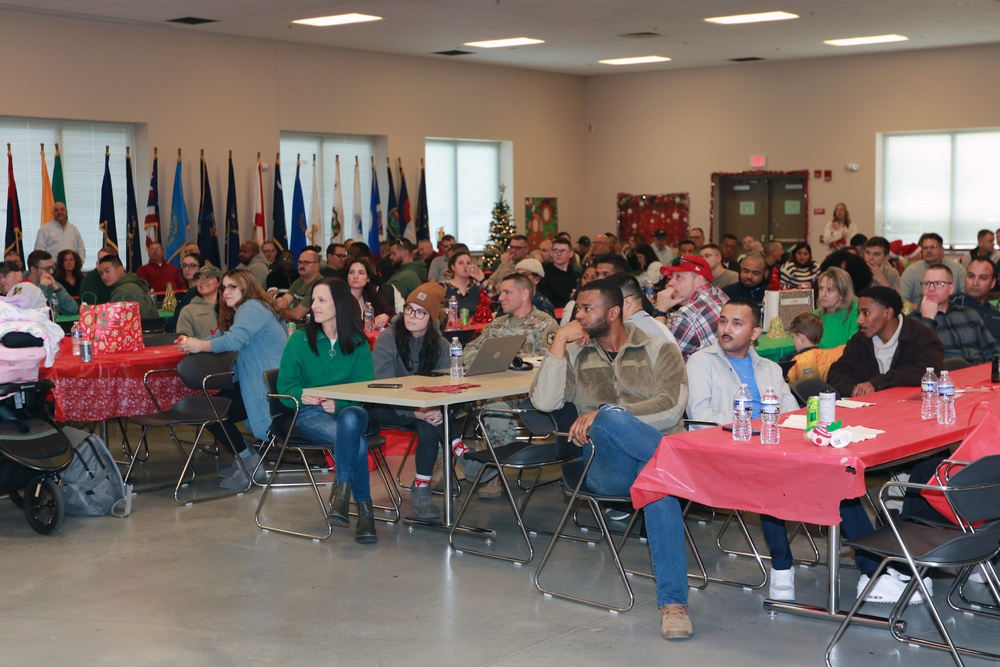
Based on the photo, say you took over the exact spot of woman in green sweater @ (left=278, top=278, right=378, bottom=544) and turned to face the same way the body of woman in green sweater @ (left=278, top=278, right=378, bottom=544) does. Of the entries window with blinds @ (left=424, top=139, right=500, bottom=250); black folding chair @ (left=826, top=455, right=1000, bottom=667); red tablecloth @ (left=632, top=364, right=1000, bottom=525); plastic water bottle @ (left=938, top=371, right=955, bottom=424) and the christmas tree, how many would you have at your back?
2

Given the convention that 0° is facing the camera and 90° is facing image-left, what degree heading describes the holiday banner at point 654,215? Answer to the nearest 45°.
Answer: approximately 0°

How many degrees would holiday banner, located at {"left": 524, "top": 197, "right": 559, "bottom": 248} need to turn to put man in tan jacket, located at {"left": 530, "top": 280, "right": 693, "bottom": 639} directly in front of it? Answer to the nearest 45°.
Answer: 0° — it already faces them

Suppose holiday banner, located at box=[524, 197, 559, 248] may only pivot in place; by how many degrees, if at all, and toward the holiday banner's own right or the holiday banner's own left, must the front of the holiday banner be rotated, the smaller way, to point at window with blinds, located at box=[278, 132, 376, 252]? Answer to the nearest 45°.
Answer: approximately 45° to the holiday banner's own right

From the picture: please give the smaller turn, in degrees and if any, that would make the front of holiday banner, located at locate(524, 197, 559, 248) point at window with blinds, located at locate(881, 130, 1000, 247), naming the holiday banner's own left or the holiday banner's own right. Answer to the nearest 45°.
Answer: approximately 90° to the holiday banner's own left

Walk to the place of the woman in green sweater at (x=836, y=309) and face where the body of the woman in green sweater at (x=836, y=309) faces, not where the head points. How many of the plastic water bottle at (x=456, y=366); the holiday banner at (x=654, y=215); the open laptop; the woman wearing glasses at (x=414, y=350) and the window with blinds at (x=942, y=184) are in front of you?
3

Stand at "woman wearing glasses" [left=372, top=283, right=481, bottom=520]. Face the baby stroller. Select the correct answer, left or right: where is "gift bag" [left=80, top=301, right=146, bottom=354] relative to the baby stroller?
right

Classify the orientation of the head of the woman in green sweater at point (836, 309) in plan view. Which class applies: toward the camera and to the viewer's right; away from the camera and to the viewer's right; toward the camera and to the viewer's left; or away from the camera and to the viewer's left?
toward the camera and to the viewer's left

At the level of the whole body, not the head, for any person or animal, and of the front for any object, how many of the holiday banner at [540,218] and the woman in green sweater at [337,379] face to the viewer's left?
0

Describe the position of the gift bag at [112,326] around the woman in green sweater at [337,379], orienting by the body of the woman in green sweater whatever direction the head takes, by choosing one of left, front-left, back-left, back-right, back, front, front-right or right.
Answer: back-right

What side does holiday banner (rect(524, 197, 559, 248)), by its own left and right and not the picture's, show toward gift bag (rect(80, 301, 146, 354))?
front

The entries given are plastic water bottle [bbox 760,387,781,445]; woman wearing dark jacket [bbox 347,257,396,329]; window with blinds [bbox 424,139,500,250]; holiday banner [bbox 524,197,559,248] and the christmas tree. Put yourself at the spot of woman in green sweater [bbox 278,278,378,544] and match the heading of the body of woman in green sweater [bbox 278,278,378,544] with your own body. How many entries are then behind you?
4
